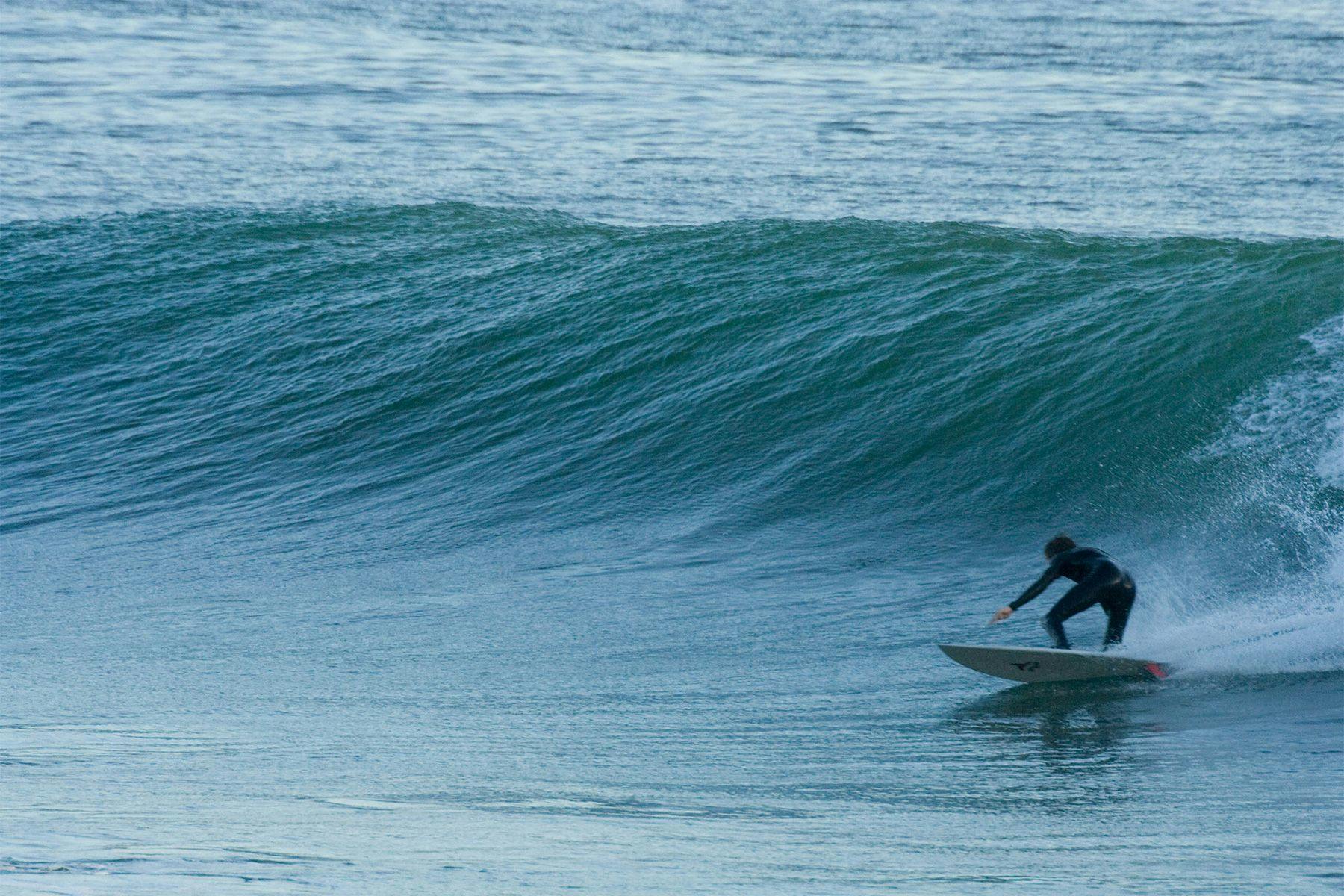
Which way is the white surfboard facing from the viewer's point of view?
to the viewer's left

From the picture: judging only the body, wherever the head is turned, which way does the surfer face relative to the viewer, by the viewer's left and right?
facing away from the viewer and to the left of the viewer
